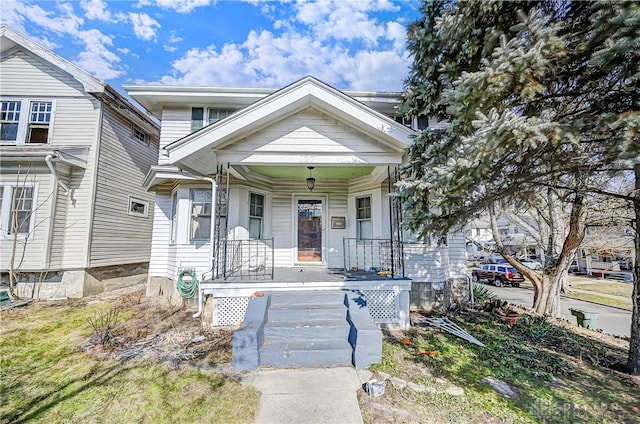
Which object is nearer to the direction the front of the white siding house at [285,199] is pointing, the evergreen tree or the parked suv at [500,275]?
the evergreen tree

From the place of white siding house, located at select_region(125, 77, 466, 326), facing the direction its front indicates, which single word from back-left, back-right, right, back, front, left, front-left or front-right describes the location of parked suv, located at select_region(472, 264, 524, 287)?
back-left

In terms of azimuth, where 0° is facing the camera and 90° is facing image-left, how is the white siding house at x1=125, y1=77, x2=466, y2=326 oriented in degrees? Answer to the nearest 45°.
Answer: approximately 0°
